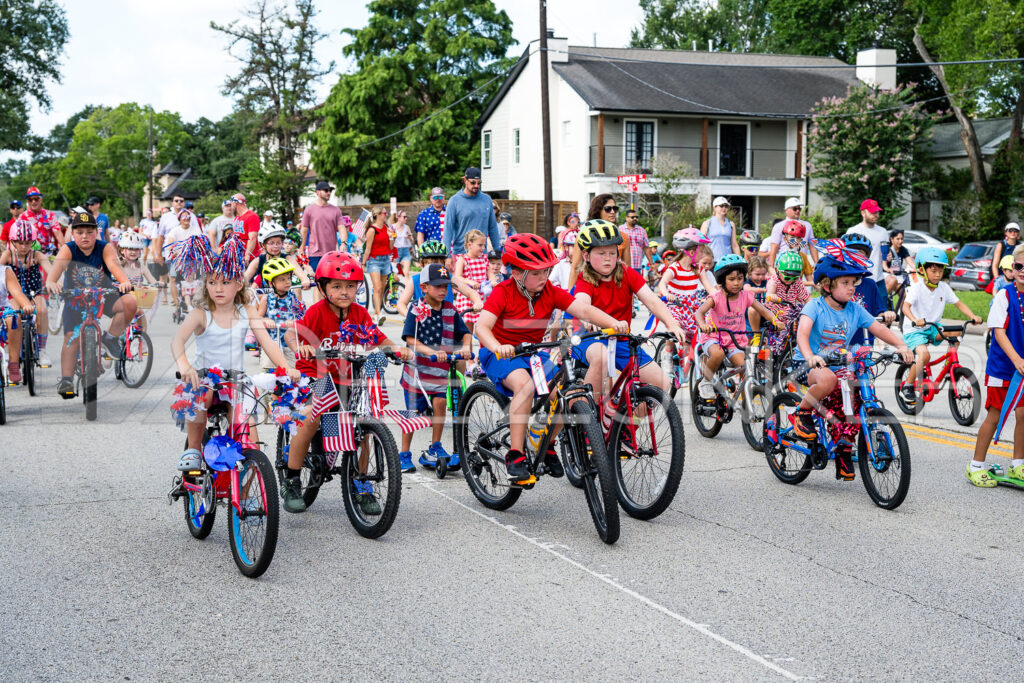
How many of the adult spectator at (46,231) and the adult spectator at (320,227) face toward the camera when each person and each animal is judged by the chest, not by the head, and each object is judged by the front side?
2

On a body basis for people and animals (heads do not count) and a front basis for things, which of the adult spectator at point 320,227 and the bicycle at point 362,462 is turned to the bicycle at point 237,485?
the adult spectator

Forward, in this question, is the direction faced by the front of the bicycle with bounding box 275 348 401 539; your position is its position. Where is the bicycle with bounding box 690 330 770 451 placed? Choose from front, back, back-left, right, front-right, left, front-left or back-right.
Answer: left

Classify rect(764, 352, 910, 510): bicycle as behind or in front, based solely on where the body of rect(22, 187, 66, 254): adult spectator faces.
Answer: in front

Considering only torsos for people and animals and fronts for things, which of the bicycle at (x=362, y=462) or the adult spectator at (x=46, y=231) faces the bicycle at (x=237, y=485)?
the adult spectator

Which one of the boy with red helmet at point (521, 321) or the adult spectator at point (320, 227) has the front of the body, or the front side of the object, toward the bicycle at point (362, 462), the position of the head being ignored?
the adult spectator

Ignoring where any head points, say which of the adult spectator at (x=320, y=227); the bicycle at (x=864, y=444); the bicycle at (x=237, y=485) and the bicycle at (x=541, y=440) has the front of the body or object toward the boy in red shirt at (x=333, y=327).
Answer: the adult spectator

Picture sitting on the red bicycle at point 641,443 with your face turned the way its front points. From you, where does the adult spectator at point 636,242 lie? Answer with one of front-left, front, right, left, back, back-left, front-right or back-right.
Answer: back-left

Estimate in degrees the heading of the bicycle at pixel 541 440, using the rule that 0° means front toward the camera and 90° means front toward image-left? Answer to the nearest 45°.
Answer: approximately 315°

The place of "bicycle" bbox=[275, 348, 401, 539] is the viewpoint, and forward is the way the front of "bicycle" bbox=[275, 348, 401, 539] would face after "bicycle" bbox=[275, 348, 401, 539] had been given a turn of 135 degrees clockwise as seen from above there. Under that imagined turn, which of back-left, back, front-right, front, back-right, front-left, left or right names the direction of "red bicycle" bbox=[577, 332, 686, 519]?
back

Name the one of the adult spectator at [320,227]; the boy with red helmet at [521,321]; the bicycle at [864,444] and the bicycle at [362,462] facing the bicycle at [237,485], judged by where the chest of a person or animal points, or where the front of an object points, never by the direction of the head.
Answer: the adult spectator

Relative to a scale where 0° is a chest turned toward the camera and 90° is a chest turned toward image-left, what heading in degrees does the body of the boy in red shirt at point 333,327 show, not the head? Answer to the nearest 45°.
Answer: approximately 315°

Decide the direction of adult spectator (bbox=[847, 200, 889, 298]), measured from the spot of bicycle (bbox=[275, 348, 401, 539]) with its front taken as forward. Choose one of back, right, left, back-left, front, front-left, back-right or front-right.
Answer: left
